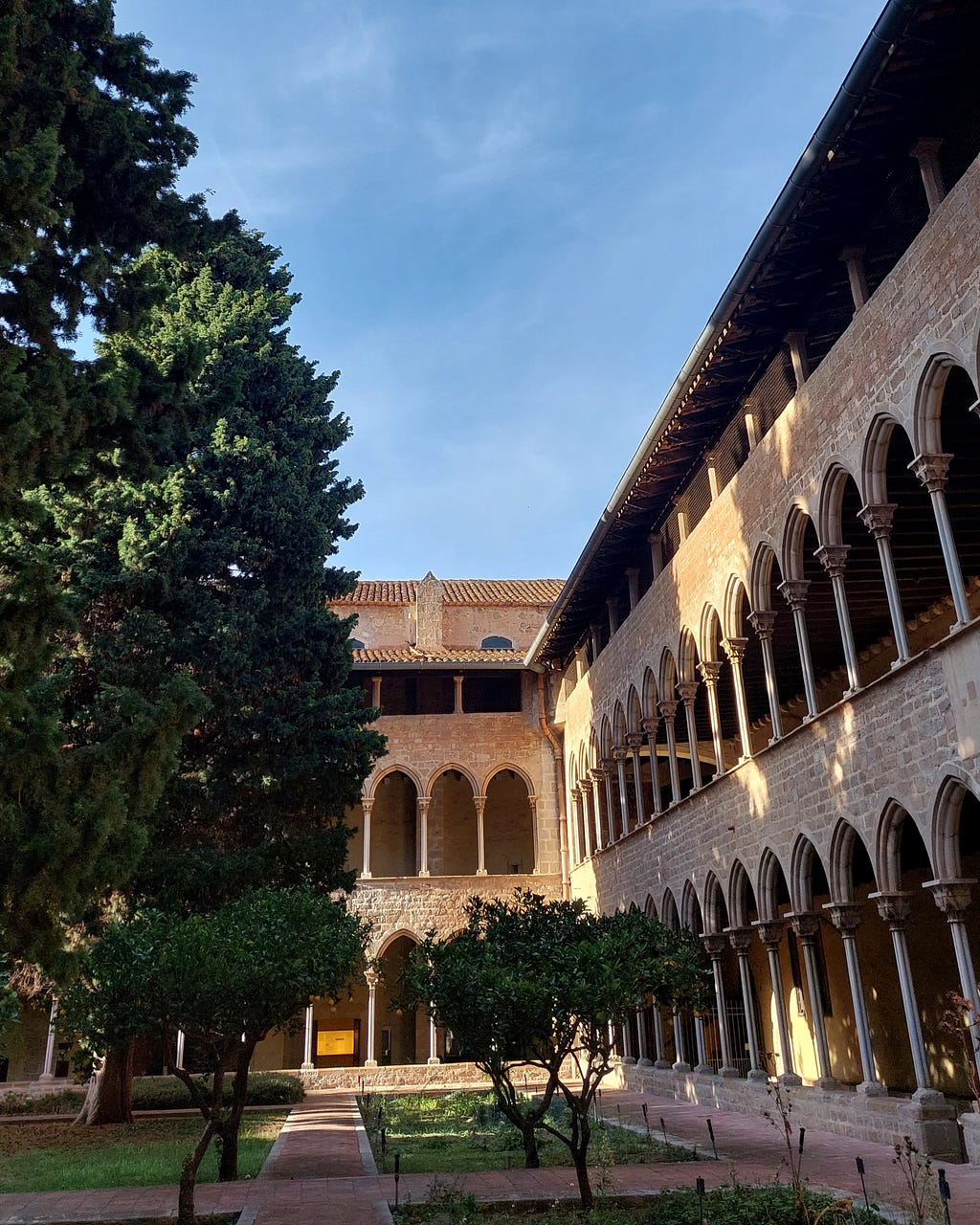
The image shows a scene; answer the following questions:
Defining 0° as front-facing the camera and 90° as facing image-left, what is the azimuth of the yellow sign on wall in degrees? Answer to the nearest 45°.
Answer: approximately 0°

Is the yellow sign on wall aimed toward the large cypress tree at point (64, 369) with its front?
yes

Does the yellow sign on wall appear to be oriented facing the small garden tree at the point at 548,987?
yes

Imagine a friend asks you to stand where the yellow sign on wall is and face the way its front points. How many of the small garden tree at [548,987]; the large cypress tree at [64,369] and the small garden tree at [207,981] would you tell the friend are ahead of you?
3
